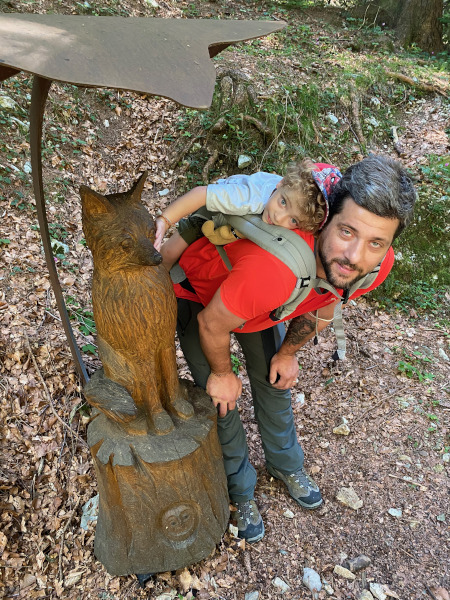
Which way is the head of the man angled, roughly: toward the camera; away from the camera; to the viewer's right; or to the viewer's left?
toward the camera

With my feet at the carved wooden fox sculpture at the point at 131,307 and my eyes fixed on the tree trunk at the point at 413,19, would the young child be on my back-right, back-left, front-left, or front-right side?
front-right

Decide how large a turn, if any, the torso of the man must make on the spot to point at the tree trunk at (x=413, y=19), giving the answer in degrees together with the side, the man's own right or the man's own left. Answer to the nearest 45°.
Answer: approximately 135° to the man's own left

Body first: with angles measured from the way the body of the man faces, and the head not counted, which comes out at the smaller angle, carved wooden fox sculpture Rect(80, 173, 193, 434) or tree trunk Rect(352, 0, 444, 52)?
the carved wooden fox sculpture

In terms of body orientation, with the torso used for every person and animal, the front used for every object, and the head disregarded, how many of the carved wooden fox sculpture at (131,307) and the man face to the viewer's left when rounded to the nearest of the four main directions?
0

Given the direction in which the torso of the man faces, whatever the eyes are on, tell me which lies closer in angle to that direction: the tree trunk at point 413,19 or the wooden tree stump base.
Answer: the wooden tree stump base

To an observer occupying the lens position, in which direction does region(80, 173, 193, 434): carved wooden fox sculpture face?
facing the viewer and to the right of the viewer

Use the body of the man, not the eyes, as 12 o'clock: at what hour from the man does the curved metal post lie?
The curved metal post is roughly at 4 o'clock from the man.
